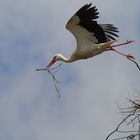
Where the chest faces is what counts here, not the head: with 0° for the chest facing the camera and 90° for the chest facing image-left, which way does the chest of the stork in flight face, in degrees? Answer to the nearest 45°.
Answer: approximately 90°
